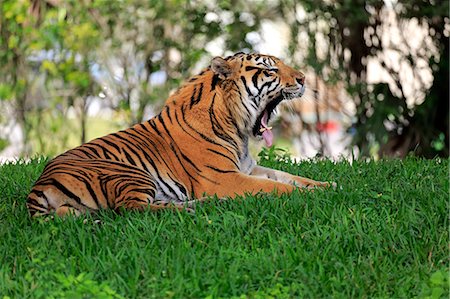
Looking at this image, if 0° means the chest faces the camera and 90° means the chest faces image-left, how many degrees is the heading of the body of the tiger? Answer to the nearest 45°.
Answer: approximately 270°
